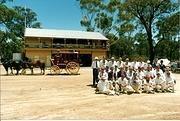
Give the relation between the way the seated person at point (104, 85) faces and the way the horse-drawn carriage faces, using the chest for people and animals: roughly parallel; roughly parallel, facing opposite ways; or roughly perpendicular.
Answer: roughly perpendicular

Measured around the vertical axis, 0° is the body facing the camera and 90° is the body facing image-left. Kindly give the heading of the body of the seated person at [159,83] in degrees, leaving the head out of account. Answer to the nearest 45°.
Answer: approximately 0°

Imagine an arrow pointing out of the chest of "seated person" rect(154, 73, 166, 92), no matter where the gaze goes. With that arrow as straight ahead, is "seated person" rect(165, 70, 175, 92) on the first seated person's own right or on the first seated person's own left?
on the first seated person's own left

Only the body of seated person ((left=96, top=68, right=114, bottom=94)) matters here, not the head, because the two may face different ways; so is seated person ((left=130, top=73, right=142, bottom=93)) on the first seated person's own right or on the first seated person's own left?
on the first seated person's own left

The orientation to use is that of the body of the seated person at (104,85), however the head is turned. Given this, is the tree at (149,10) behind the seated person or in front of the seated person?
behind

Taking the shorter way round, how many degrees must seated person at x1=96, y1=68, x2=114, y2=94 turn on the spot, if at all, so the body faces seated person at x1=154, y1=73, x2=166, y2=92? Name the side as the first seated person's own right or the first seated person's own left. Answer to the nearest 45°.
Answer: approximately 90° to the first seated person's own left

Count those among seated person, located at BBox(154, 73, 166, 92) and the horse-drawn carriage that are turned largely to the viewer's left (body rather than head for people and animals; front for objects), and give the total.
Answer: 1

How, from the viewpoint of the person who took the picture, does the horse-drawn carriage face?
facing to the left of the viewer

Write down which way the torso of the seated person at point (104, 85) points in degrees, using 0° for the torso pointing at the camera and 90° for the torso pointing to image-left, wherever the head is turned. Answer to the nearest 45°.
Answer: approximately 0°
